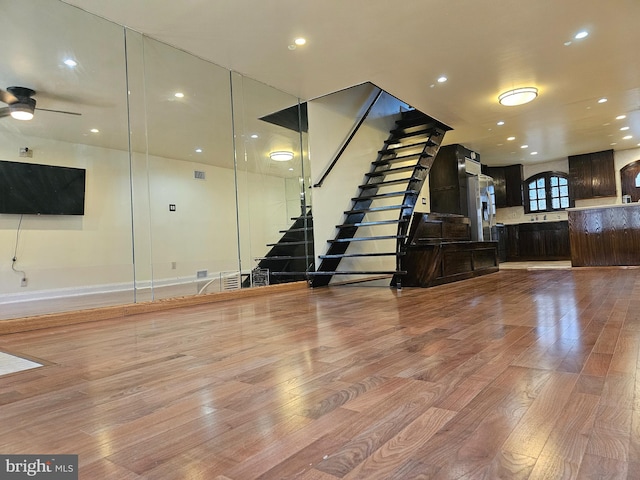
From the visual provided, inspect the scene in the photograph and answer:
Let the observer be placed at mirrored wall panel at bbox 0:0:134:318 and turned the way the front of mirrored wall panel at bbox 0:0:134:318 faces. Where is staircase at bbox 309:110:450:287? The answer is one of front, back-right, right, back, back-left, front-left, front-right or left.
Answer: front-left

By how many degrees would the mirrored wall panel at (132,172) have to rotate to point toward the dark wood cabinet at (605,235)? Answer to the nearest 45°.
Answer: approximately 45° to its left

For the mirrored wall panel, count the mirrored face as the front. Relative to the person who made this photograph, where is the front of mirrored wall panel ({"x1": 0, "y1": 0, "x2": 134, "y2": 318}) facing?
facing the viewer and to the right of the viewer

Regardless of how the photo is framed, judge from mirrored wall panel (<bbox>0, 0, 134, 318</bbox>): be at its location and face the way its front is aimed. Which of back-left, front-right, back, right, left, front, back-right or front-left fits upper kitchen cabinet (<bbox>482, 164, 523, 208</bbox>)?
front-left

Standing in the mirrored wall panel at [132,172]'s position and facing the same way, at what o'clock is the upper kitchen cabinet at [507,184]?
The upper kitchen cabinet is roughly at 10 o'clock from the mirrored wall panel.

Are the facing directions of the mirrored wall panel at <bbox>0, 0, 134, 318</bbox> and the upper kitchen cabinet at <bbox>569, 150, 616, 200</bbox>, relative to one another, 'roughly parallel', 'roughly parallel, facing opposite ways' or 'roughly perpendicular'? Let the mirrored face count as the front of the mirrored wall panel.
roughly perpendicular

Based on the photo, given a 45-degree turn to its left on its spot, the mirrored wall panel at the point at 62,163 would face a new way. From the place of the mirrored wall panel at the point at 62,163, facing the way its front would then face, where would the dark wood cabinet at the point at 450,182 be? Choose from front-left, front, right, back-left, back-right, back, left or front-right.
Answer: front

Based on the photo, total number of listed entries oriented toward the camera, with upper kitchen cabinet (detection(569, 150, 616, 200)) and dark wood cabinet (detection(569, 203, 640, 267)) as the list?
2

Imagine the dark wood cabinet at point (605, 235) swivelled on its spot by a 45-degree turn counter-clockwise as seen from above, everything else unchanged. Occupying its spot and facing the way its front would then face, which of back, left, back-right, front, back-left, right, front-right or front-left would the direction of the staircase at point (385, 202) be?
right

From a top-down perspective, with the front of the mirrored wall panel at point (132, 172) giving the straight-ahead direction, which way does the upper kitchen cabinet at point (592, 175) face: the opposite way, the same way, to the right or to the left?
to the right

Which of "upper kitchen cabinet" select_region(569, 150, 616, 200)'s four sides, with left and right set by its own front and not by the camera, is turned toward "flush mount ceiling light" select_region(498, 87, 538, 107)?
front

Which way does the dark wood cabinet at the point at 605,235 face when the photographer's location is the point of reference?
facing the viewer

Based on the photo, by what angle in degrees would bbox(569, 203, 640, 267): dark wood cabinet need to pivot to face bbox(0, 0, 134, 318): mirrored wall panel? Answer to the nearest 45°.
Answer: approximately 45° to its right

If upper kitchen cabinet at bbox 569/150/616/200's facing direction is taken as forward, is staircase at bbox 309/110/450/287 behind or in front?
in front

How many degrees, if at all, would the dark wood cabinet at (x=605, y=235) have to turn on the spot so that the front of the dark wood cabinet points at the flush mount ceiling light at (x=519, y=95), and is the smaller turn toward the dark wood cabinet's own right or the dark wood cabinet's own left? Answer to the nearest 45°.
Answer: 0° — it already faces it

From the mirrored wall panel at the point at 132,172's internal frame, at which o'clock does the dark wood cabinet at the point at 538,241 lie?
The dark wood cabinet is roughly at 10 o'clock from the mirrored wall panel.

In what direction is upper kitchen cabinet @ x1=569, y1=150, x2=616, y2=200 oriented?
toward the camera

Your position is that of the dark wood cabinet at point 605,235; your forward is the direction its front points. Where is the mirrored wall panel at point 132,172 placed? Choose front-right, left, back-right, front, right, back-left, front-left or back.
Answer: front-right

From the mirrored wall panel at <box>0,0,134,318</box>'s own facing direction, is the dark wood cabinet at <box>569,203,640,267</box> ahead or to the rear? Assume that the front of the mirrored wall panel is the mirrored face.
ahead

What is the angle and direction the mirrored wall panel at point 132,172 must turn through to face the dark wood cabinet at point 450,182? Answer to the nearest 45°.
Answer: approximately 45° to its left
